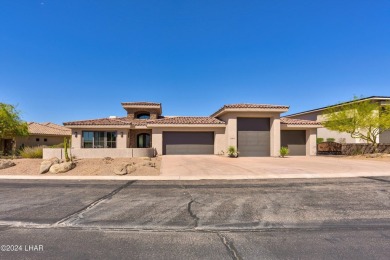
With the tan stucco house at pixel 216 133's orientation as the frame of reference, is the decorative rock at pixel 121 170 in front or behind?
in front

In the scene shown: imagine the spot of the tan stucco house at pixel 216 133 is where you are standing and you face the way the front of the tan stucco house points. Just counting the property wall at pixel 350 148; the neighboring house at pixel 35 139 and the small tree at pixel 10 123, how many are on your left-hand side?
1

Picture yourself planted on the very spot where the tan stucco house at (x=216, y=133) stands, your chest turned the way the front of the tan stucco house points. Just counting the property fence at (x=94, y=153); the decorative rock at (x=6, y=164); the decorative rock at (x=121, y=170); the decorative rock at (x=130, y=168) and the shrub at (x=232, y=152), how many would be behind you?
0

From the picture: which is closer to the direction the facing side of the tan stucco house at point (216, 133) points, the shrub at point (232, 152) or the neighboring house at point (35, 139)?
the shrub

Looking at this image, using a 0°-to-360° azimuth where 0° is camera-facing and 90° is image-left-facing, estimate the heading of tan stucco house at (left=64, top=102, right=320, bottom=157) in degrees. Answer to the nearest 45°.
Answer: approximately 0°

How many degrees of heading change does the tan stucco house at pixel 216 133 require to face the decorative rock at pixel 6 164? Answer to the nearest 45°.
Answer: approximately 45° to its right

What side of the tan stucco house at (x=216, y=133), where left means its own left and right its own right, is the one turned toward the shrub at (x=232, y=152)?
front

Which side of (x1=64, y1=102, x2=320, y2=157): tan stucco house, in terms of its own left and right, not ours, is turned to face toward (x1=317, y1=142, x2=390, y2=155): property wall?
left

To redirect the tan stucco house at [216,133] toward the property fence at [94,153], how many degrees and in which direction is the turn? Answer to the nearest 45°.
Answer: approximately 45° to its right

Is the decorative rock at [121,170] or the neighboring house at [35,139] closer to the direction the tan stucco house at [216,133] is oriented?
the decorative rock

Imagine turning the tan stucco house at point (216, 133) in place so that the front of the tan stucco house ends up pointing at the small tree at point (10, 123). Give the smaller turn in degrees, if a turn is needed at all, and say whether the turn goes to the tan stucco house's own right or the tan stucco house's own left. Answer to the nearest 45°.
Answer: approximately 90° to the tan stucco house's own right

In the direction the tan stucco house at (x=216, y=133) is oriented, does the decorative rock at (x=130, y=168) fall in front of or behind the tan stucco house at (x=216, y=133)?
in front

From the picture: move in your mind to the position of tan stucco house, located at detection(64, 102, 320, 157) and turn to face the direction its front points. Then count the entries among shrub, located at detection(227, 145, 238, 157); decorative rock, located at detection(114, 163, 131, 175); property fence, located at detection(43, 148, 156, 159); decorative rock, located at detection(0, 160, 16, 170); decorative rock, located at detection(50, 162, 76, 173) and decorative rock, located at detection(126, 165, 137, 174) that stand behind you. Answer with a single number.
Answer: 0

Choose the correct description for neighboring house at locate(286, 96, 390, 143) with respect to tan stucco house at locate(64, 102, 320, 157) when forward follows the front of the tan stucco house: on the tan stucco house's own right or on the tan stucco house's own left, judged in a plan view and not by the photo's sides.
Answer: on the tan stucco house's own left
